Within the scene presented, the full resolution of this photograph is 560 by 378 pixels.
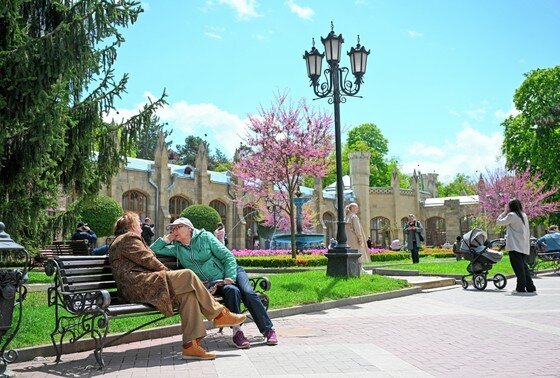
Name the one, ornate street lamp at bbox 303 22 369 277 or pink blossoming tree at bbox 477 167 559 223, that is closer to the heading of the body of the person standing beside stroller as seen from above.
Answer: the ornate street lamp

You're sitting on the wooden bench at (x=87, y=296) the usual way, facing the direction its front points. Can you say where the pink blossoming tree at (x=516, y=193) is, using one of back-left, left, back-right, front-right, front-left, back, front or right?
left

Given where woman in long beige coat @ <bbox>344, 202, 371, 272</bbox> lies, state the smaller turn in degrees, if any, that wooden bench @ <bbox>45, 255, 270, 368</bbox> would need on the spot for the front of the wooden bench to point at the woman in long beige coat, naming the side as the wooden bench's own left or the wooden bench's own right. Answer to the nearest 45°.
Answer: approximately 90° to the wooden bench's own left

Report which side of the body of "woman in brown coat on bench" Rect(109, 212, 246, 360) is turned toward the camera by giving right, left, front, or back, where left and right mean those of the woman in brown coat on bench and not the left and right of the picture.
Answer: right

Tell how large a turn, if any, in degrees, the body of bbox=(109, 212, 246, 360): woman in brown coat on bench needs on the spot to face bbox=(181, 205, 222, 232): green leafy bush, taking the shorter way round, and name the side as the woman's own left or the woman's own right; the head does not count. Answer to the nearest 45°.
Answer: approximately 90° to the woman's own left

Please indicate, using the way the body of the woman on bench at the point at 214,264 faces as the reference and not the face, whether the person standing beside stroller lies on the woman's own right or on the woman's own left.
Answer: on the woman's own left

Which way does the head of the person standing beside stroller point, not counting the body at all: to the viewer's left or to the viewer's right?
to the viewer's left

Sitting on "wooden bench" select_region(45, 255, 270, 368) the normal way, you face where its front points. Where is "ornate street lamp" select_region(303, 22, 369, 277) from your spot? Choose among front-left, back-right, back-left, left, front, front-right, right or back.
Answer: left

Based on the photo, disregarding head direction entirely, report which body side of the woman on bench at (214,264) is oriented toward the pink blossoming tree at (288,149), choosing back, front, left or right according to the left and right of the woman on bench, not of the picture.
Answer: back

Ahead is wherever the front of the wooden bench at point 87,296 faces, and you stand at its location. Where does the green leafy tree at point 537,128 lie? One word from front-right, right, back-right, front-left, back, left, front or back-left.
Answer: left

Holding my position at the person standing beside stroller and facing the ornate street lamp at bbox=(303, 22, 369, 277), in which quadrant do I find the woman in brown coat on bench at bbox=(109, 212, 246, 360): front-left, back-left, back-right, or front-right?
front-left

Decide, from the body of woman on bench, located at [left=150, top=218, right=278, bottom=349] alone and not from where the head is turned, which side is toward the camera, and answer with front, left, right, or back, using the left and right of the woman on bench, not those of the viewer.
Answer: front

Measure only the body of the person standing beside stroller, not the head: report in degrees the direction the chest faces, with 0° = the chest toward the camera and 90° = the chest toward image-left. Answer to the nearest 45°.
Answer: approximately 90°

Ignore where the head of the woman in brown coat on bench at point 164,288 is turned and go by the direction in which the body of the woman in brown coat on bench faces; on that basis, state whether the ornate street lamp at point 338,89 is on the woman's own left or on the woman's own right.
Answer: on the woman's own left
